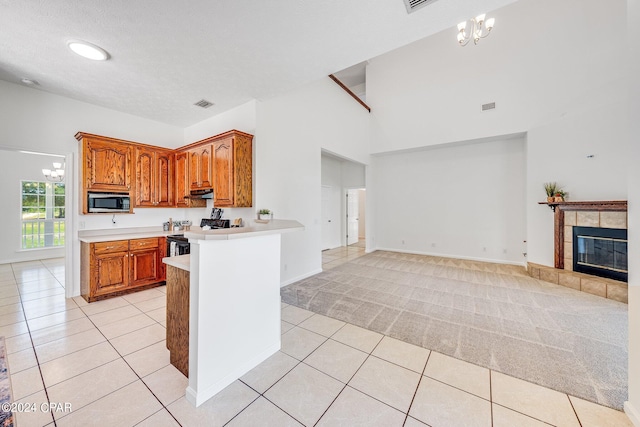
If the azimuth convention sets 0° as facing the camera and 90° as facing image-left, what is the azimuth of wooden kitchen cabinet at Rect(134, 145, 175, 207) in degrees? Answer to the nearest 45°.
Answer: approximately 315°

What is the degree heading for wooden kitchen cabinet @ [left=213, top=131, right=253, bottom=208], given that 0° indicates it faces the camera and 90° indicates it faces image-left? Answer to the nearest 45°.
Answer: approximately 45°

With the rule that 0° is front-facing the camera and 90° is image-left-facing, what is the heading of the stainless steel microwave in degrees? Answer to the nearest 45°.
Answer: approximately 0°

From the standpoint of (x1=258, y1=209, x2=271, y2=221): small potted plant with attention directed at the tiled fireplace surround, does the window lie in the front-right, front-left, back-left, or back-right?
back-left

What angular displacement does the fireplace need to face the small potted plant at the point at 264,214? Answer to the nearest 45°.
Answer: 0° — it already faces it
